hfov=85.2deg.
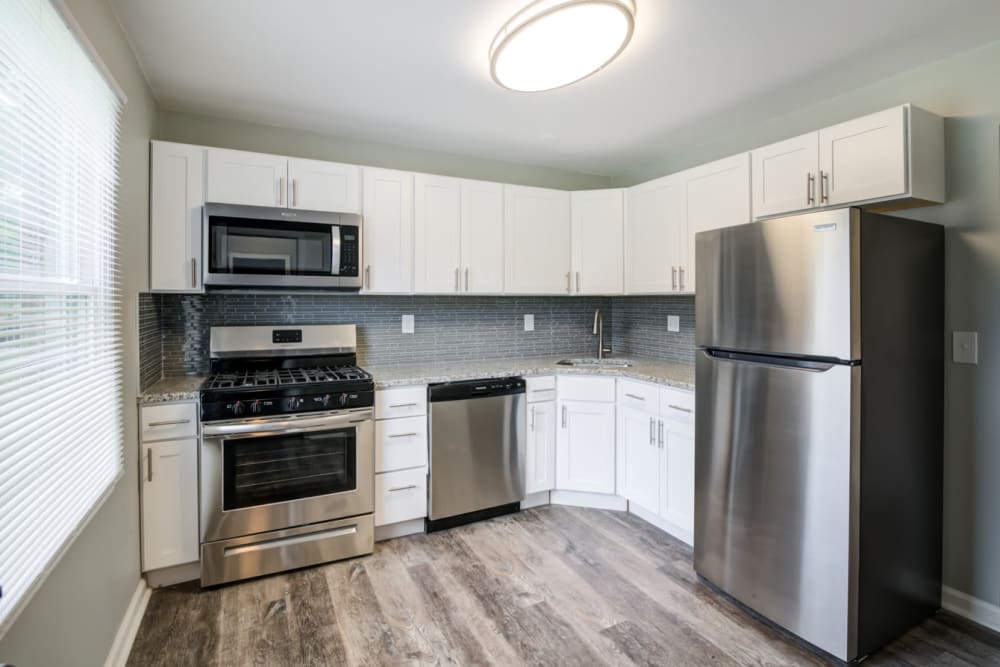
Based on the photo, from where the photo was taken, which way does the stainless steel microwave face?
toward the camera

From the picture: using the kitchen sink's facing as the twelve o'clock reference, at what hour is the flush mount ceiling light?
The flush mount ceiling light is roughly at 12 o'clock from the kitchen sink.

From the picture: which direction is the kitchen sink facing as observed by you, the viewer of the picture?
facing the viewer

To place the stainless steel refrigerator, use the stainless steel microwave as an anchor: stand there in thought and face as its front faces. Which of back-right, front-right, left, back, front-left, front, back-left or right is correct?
front-left

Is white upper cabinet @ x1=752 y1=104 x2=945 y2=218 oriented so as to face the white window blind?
yes

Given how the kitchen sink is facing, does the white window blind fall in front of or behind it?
in front

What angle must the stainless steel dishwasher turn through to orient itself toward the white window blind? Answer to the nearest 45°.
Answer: approximately 90° to its right

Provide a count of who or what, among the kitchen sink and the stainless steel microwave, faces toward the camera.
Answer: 2

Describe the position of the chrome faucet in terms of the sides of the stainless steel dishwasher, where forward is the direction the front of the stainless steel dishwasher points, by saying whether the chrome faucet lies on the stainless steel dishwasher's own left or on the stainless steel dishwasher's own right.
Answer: on the stainless steel dishwasher's own left

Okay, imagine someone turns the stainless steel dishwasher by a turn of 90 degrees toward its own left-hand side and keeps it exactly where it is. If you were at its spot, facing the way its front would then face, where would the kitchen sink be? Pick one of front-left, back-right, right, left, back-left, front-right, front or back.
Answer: front

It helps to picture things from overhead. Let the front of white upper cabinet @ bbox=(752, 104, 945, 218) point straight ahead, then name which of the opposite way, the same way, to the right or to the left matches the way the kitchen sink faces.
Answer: to the left

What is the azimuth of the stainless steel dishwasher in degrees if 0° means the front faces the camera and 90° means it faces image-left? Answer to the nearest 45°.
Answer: approximately 315°

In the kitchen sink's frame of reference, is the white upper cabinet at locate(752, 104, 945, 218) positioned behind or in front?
in front

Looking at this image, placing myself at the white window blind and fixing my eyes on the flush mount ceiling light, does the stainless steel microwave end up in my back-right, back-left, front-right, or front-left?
front-left
